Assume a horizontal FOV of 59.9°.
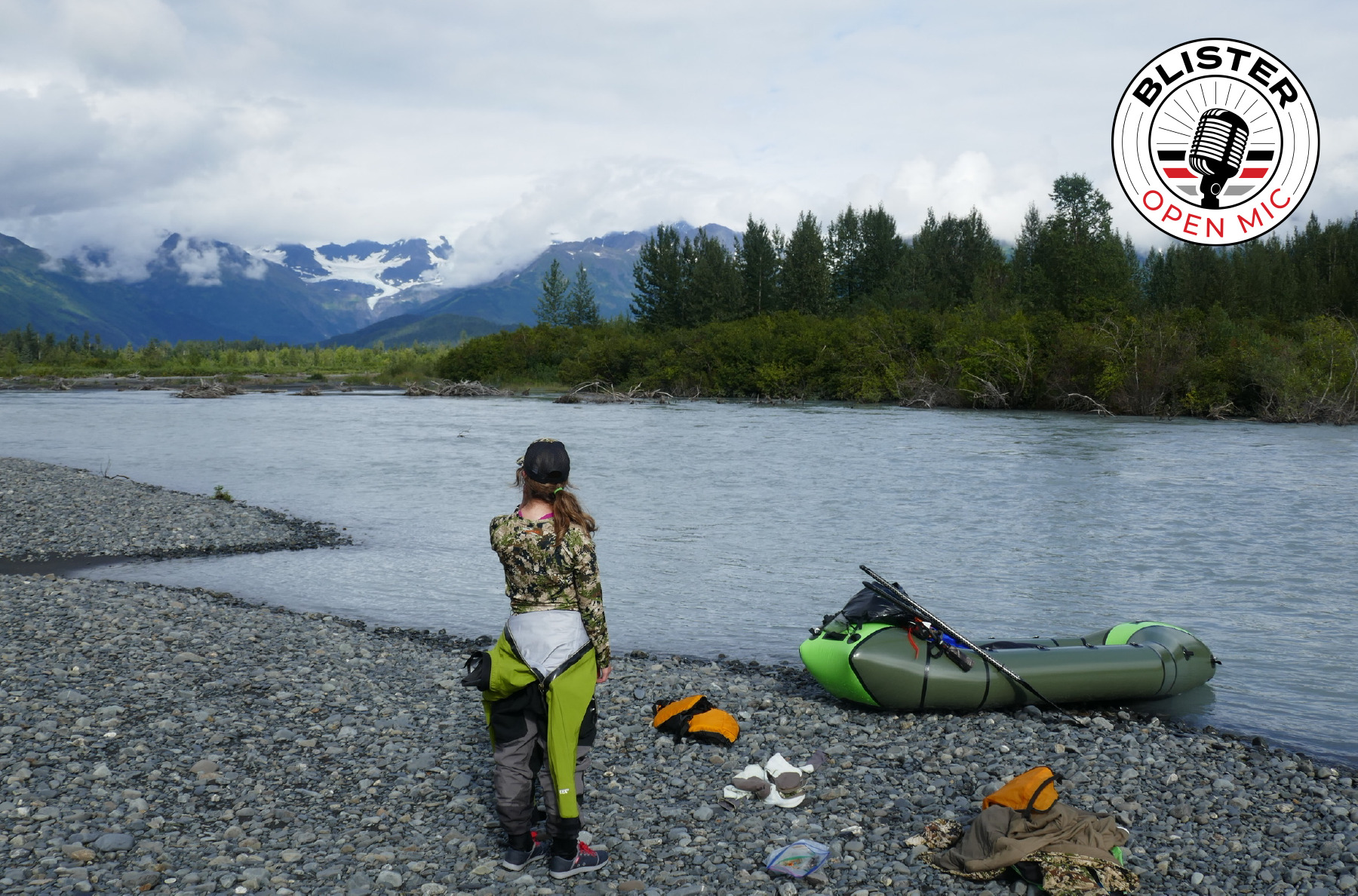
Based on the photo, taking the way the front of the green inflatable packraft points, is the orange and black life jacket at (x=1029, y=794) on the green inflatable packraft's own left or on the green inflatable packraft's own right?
on the green inflatable packraft's own left

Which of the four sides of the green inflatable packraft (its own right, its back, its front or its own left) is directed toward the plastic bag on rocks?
left

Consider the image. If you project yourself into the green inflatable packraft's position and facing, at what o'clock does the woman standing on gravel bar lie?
The woman standing on gravel bar is roughly at 10 o'clock from the green inflatable packraft.

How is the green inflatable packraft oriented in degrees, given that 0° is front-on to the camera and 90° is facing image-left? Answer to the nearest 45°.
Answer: approximately 90°

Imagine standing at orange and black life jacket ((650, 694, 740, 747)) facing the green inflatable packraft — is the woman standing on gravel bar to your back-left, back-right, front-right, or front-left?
back-right
